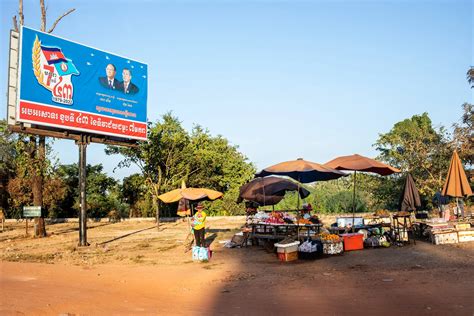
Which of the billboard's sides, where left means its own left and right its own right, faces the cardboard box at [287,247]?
front

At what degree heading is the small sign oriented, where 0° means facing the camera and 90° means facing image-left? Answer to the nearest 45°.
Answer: approximately 0°

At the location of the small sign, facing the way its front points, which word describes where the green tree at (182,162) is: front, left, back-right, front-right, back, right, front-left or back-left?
back-left

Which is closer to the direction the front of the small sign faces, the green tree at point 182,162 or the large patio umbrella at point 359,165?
the large patio umbrella

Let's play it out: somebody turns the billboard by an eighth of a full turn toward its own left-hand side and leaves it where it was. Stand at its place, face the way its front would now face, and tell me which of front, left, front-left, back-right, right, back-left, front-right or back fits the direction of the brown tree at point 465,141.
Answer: front

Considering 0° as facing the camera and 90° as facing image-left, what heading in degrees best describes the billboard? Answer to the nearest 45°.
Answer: approximately 315°

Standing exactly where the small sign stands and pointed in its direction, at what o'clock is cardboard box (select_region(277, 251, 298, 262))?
The cardboard box is roughly at 11 o'clock from the small sign.

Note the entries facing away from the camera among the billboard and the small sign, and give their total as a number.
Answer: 0

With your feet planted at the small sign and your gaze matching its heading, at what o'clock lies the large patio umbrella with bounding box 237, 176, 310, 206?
The large patio umbrella is roughly at 10 o'clock from the small sign.

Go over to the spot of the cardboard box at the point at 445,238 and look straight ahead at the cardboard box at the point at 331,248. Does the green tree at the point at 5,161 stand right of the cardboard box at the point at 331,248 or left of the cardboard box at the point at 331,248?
right
